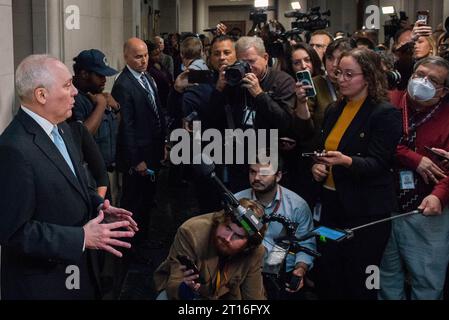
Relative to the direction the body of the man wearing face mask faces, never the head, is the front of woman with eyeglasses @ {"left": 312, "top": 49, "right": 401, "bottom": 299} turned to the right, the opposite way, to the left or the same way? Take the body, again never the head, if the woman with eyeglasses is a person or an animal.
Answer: the same way

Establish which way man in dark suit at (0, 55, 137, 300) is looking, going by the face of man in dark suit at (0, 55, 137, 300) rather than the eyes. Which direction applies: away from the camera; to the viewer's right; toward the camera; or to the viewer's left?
to the viewer's right

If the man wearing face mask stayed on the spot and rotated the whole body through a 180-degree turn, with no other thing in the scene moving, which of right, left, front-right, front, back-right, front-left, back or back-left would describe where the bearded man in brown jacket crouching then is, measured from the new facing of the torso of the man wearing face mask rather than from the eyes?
back

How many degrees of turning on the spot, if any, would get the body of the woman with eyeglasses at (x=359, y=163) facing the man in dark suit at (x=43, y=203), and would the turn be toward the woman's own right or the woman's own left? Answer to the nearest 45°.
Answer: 0° — they already face them

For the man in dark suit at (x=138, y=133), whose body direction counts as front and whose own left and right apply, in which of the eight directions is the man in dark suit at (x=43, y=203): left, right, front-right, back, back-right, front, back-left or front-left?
front-right

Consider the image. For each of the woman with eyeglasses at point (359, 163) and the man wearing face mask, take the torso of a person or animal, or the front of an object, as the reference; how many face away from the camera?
0

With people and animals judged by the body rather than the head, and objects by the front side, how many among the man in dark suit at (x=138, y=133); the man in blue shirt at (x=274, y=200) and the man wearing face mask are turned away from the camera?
0

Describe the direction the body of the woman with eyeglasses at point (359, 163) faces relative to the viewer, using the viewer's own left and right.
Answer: facing the viewer and to the left of the viewer

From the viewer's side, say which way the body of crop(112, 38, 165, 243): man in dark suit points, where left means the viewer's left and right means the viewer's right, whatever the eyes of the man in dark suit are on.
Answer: facing the viewer and to the right of the viewer

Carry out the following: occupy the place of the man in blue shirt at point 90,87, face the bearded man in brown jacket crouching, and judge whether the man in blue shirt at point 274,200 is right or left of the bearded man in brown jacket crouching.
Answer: left

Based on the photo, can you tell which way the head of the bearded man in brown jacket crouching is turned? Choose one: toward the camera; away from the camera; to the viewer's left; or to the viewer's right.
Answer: toward the camera
